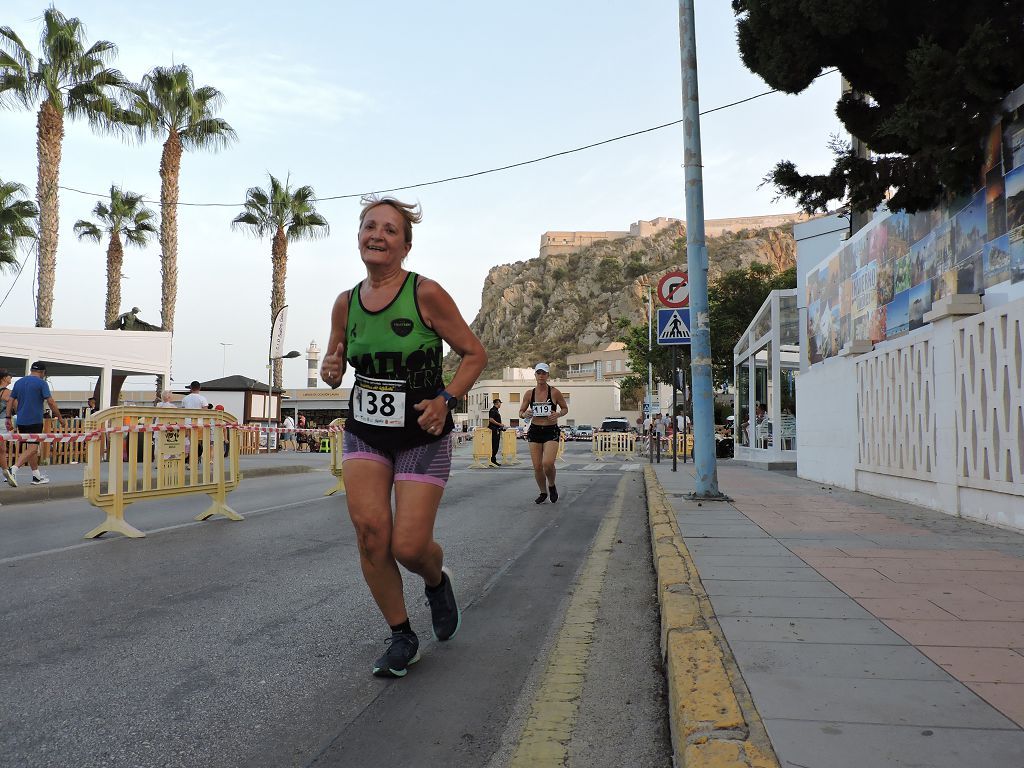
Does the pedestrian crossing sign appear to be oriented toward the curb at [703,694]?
yes

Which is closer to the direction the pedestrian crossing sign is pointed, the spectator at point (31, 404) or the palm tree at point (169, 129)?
the spectator

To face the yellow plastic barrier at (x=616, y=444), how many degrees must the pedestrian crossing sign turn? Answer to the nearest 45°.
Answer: approximately 180°

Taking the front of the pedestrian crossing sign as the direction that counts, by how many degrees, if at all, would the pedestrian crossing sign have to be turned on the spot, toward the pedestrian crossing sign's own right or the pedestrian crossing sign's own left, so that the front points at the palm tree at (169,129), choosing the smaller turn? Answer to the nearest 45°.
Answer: approximately 135° to the pedestrian crossing sign's own right

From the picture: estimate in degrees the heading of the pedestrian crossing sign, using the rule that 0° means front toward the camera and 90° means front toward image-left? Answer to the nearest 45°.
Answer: approximately 0°
